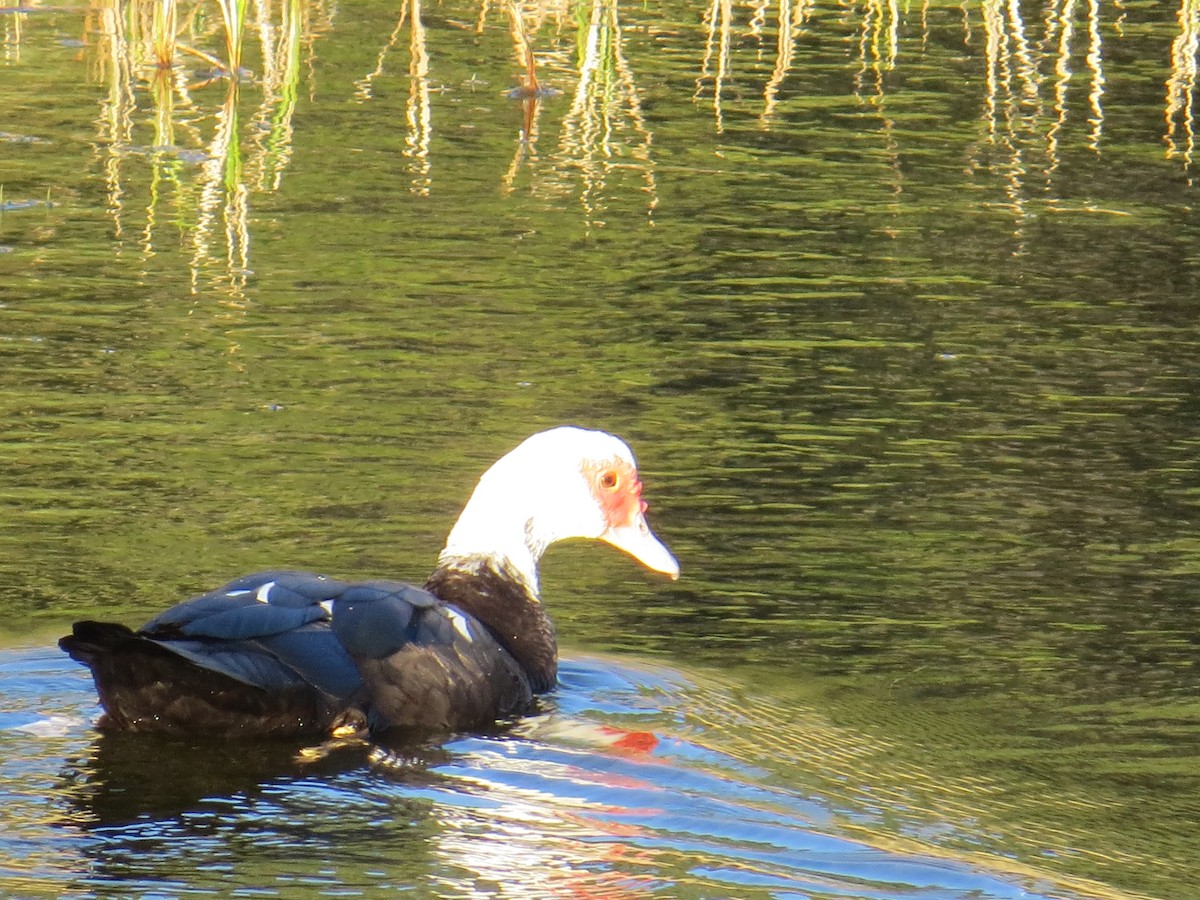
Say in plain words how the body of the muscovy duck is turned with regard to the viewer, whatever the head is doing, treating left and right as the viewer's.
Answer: facing to the right of the viewer
